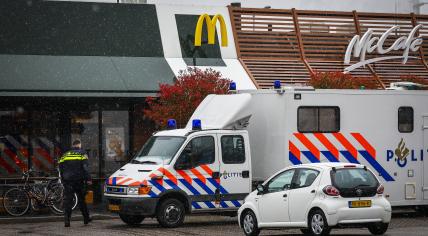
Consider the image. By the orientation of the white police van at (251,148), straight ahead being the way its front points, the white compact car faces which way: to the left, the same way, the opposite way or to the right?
to the right

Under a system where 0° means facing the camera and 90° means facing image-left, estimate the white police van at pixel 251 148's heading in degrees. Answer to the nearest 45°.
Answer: approximately 45°

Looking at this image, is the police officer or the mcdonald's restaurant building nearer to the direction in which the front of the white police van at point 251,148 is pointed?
the police officer

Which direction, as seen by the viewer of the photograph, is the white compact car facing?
facing away from the viewer and to the left of the viewer
